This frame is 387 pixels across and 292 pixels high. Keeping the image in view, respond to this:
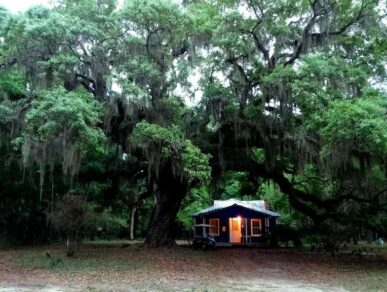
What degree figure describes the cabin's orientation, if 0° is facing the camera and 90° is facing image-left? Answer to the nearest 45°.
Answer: approximately 0°
